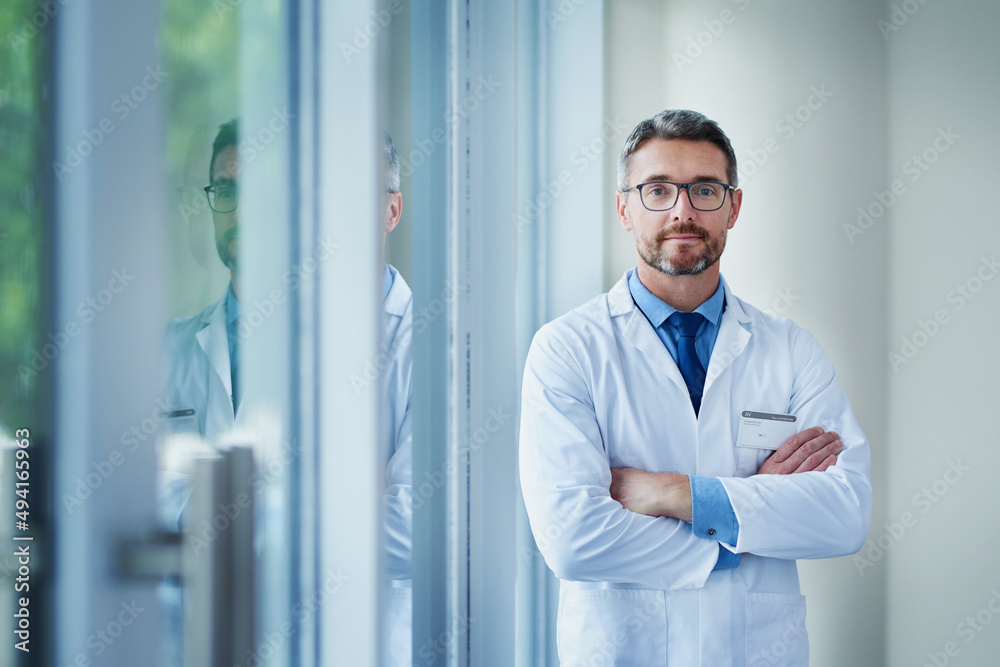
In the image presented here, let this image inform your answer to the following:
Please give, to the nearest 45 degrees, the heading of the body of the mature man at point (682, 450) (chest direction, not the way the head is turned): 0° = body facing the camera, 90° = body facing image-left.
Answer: approximately 0°
